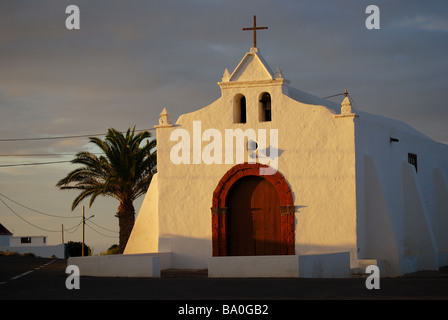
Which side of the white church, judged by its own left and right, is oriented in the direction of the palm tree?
right

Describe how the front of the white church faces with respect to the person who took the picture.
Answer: facing the viewer and to the left of the viewer
